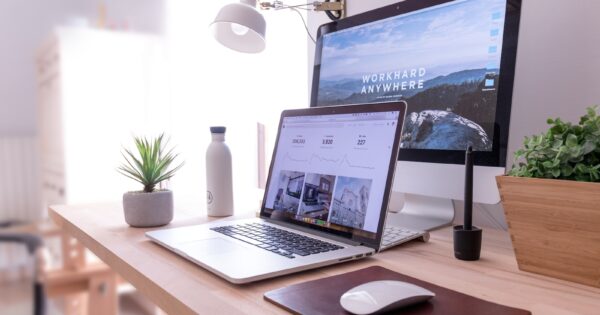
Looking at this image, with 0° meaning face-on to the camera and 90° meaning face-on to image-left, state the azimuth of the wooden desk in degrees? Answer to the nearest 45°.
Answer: approximately 45°

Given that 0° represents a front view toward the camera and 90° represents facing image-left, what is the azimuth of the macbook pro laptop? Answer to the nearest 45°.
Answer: approximately 45°

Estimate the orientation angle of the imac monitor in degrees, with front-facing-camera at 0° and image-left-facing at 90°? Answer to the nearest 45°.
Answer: approximately 45°

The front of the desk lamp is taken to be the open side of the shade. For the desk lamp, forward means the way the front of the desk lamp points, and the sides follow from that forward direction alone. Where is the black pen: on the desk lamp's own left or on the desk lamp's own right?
on the desk lamp's own left
